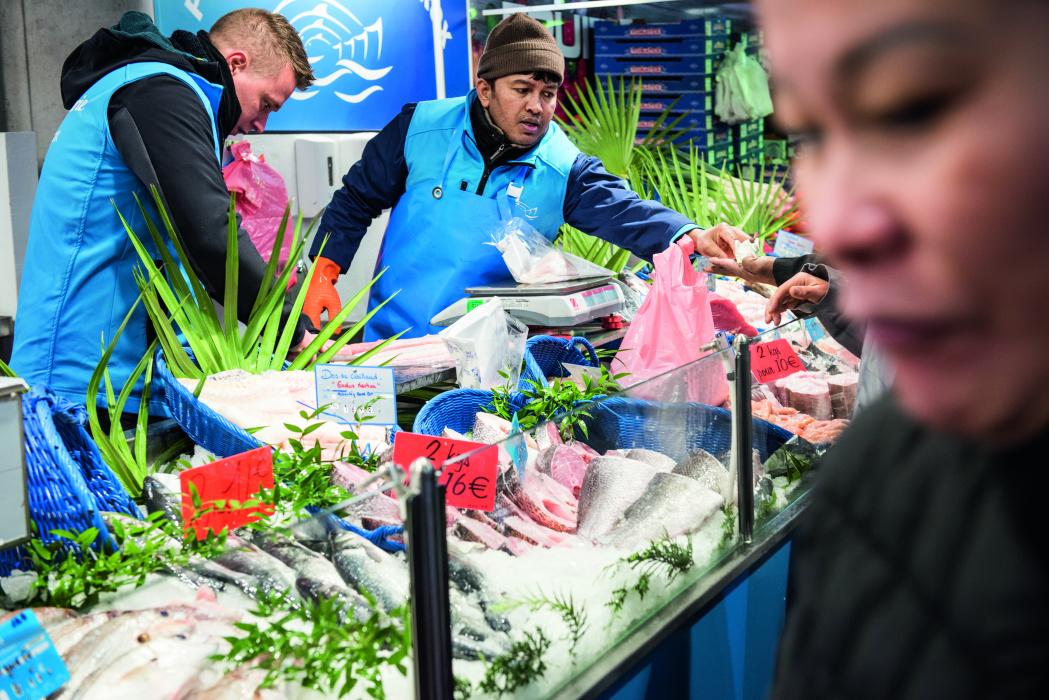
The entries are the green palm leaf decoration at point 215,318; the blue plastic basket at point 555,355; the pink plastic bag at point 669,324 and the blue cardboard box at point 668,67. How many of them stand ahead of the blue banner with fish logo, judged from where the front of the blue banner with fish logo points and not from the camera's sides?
3

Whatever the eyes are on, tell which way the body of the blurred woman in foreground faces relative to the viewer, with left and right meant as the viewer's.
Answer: facing the viewer and to the left of the viewer

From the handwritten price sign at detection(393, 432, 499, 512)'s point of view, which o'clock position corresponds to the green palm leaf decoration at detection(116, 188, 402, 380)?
The green palm leaf decoration is roughly at 5 o'clock from the handwritten price sign.

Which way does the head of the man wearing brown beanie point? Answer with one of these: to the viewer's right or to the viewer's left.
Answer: to the viewer's right

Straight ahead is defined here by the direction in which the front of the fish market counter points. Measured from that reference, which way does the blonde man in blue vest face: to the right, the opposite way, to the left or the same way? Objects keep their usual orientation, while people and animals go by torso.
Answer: to the left

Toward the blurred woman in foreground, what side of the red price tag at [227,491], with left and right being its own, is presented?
front

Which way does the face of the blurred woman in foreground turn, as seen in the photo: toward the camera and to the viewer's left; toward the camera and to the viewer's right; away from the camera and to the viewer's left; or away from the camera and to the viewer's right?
toward the camera and to the viewer's left

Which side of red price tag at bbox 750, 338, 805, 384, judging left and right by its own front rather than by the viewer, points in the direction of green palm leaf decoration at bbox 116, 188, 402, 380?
right

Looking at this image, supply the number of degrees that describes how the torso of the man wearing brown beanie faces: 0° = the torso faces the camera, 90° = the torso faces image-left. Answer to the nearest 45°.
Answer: approximately 315°

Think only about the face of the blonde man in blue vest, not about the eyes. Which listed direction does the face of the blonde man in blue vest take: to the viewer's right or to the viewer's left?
to the viewer's right

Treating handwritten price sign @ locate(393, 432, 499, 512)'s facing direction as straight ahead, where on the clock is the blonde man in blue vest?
The blonde man in blue vest is roughly at 5 o'clock from the handwritten price sign.
